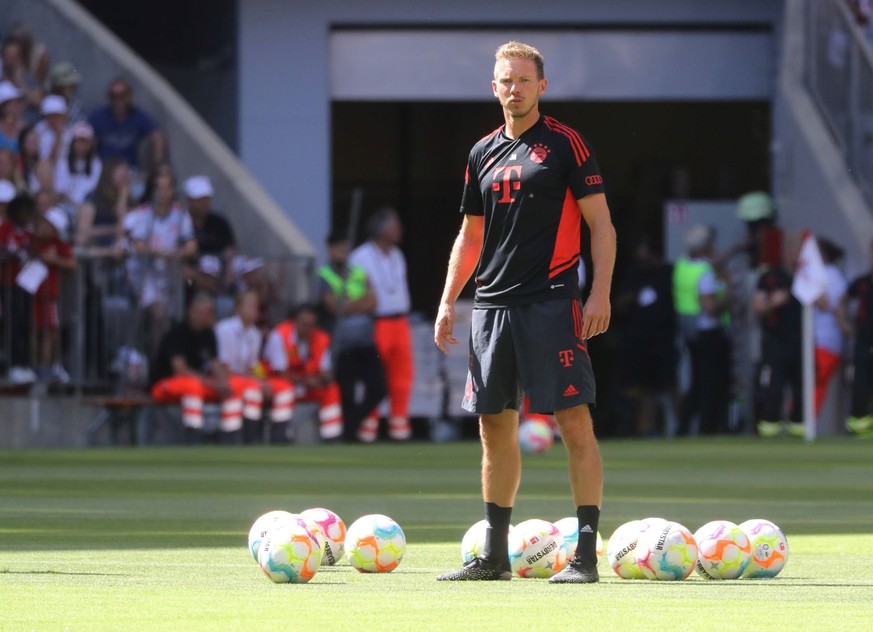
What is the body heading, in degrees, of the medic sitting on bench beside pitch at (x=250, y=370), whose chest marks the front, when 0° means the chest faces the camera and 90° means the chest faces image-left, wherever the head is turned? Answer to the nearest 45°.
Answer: approximately 315°

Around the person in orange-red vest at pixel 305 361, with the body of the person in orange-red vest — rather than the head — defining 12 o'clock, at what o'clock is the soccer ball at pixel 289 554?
The soccer ball is roughly at 12 o'clock from the person in orange-red vest.

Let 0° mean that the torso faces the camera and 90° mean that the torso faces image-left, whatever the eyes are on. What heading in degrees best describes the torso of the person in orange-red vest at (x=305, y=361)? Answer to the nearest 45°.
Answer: approximately 0°

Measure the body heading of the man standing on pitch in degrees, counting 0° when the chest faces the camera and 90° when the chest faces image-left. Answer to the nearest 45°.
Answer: approximately 45°

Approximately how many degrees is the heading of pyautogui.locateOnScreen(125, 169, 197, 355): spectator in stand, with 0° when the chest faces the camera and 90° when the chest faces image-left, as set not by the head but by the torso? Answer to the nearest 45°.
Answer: approximately 0°
